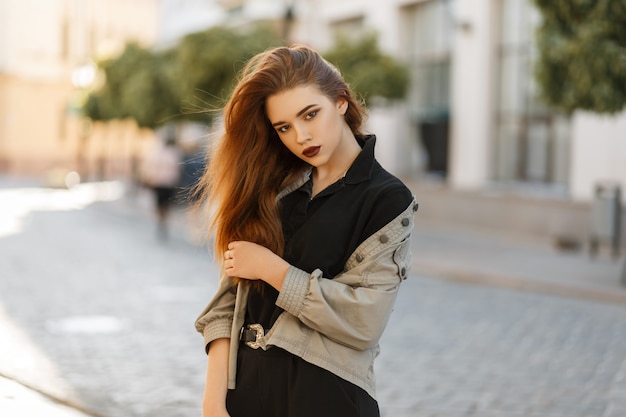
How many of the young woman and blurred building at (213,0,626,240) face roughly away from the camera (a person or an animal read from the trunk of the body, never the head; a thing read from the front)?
0

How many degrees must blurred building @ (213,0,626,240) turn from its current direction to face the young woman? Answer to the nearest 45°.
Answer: approximately 45° to its left

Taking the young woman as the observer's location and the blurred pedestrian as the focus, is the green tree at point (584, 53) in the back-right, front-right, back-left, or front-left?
front-right

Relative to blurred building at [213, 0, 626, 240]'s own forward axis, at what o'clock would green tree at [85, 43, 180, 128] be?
The green tree is roughly at 3 o'clock from the blurred building.

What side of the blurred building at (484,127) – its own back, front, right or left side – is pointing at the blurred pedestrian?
front

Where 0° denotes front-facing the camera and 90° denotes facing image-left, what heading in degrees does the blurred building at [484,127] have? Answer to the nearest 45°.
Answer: approximately 45°

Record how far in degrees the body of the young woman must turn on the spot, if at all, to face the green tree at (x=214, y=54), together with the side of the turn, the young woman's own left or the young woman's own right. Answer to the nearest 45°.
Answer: approximately 135° to the young woman's own right

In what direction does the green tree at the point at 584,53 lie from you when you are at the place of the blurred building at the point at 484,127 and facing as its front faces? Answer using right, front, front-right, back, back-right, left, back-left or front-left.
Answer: front-left

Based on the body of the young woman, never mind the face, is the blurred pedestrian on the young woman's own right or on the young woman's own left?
on the young woman's own right

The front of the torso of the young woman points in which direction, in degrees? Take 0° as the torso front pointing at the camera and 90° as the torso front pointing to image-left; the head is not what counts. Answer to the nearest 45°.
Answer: approximately 45°

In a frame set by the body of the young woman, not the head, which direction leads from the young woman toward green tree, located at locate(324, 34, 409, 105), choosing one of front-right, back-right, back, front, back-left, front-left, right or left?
back-right
